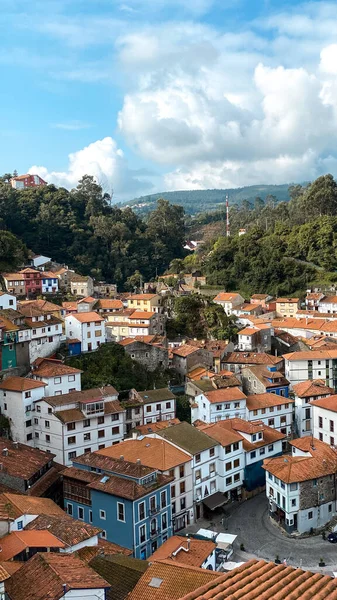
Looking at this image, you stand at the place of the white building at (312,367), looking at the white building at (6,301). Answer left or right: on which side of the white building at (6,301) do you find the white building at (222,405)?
left

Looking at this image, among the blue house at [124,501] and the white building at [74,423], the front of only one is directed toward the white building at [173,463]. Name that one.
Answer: the white building at [74,423]

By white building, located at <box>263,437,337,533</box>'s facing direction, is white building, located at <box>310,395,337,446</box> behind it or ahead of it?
behind

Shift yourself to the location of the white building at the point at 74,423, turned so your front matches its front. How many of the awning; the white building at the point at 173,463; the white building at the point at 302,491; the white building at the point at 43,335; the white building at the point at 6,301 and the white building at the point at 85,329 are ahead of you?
3

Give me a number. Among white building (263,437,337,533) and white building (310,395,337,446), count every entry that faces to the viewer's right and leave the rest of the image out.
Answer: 0

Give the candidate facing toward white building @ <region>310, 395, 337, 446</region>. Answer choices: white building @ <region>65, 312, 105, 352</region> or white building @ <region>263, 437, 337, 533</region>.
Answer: white building @ <region>65, 312, 105, 352</region>

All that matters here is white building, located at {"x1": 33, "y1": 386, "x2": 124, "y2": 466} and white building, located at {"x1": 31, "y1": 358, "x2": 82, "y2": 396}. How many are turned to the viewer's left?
0

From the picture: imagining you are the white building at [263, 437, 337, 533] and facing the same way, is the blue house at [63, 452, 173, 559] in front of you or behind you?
in front

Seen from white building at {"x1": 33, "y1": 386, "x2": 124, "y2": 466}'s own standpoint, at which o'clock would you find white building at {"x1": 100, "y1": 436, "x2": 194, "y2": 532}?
white building at {"x1": 100, "y1": 436, "x2": 194, "y2": 532} is roughly at 12 o'clock from white building at {"x1": 33, "y1": 386, "x2": 124, "y2": 466}.
